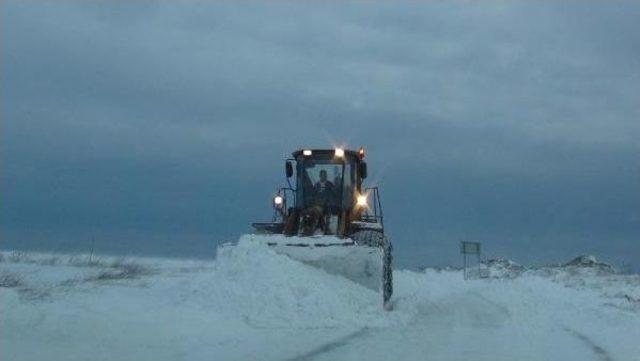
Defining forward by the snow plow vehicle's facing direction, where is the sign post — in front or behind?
behind

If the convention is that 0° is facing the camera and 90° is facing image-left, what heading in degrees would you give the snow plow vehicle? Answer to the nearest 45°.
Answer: approximately 0°

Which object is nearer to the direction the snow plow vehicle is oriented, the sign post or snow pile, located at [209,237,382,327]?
the snow pile

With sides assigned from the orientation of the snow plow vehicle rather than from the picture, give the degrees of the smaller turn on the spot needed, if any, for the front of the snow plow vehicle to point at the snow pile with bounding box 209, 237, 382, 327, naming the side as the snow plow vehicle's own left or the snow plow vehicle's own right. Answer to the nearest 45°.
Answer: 0° — it already faces it
